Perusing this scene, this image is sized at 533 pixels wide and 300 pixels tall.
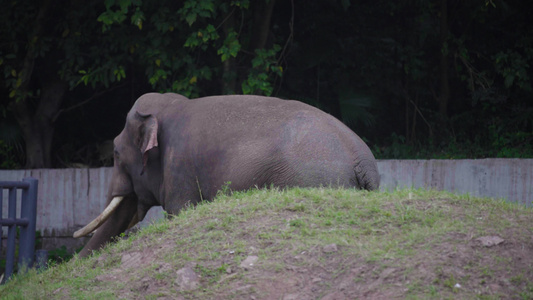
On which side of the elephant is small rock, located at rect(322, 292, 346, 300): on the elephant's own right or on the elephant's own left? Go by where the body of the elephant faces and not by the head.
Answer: on the elephant's own left

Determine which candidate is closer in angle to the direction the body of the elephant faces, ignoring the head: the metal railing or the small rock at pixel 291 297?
the metal railing

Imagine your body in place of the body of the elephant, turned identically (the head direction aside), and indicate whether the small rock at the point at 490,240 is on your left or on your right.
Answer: on your left

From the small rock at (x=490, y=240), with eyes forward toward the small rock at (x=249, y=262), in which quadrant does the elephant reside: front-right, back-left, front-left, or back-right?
front-right

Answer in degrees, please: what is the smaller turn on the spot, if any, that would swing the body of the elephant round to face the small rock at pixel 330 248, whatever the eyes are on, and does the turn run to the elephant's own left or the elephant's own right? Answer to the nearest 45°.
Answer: approximately 90° to the elephant's own left

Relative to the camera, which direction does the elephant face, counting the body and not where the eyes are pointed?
to the viewer's left

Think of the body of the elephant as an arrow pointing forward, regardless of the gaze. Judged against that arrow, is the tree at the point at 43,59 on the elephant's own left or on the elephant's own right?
on the elephant's own right

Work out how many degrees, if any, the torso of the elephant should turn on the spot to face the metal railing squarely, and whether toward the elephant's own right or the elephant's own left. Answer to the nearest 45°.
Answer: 0° — it already faces it

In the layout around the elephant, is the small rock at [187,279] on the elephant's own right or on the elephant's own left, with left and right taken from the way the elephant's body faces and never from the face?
on the elephant's own left

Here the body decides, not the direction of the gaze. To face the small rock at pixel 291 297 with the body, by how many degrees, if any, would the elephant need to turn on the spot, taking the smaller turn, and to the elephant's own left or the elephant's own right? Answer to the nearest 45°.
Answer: approximately 90° to the elephant's own left

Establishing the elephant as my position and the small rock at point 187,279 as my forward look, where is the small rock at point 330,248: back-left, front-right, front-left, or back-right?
front-left

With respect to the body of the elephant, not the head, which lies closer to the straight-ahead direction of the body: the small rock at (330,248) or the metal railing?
the metal railing

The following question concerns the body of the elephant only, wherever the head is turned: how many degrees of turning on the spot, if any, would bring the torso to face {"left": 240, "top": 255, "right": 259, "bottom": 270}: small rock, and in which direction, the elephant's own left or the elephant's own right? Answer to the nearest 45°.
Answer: approximately 90° to the elephant's own left
